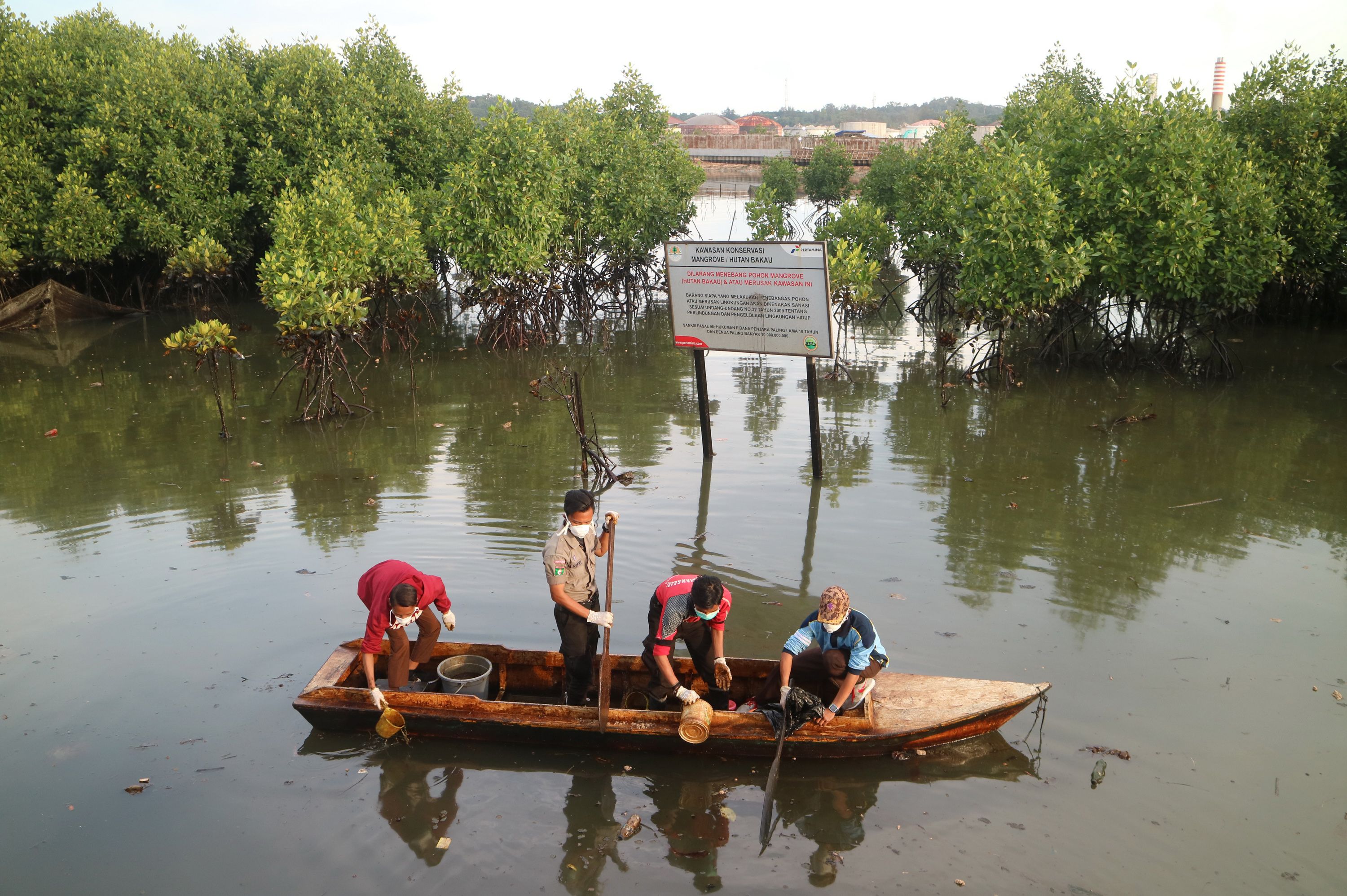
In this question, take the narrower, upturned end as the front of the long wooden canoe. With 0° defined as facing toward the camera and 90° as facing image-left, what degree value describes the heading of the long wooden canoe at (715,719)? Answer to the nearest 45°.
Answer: approximately 270°

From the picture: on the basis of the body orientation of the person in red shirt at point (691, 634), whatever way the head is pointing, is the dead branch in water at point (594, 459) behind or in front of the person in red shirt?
behind

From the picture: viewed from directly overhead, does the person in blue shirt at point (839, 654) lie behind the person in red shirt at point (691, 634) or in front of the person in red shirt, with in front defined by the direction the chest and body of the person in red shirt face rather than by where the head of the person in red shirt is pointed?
in front

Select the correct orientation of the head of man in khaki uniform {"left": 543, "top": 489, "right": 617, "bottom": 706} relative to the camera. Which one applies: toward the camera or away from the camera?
toward the camera

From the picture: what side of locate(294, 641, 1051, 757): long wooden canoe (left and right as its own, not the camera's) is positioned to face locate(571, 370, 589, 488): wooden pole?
left

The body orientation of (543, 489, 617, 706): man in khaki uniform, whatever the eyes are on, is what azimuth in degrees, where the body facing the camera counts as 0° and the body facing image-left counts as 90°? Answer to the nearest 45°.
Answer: approximately 315°

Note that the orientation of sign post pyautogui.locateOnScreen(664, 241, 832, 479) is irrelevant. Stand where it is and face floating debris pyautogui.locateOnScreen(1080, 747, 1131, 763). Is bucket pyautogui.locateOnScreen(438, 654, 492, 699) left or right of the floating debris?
right

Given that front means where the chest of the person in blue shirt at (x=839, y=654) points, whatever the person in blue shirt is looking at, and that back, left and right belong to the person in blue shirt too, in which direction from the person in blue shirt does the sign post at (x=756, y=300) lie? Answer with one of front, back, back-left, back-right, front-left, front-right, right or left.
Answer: back-right

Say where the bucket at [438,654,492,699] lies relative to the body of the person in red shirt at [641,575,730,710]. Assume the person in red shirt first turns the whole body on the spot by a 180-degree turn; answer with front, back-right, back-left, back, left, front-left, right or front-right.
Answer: front-left

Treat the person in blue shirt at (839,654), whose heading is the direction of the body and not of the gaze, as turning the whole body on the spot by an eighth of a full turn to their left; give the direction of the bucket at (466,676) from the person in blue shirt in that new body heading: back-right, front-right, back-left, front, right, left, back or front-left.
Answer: right

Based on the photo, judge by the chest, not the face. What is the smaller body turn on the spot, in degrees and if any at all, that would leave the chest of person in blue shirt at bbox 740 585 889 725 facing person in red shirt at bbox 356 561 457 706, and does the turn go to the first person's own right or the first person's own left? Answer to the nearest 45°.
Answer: approximately 45° to the first person's own right

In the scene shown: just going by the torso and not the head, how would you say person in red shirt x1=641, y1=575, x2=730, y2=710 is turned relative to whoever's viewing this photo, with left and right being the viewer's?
facing the viewer and to the right of the viewer

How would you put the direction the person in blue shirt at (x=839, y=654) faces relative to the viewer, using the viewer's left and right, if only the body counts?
facing the viewer and to the left of the viewer
